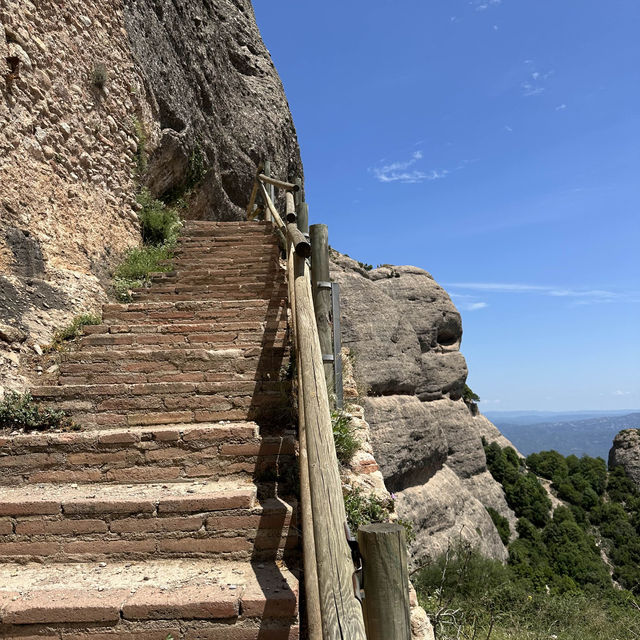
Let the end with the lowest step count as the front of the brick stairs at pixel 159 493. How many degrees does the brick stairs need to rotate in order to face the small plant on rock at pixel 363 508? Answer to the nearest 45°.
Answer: approximately 90° to its left

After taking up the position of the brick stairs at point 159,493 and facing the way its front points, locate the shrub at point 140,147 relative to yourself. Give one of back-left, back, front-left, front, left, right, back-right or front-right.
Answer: back

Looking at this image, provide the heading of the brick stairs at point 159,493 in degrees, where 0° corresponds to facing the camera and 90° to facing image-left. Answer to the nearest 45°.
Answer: approximately 0°

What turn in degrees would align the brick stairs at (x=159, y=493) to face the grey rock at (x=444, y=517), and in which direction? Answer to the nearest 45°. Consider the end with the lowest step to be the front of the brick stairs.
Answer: approximately 135° to its left

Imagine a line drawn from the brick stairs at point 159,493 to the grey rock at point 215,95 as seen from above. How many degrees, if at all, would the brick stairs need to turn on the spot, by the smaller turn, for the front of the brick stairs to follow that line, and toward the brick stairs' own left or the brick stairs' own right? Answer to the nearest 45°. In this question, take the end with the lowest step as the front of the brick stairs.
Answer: approximately 180°

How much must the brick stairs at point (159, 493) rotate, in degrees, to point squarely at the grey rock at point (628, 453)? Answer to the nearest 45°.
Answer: approximately 135° to its left

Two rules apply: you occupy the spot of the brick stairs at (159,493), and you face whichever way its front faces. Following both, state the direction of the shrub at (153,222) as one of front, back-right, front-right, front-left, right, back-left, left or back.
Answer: back

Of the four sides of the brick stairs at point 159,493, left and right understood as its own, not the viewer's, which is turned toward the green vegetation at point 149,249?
back
